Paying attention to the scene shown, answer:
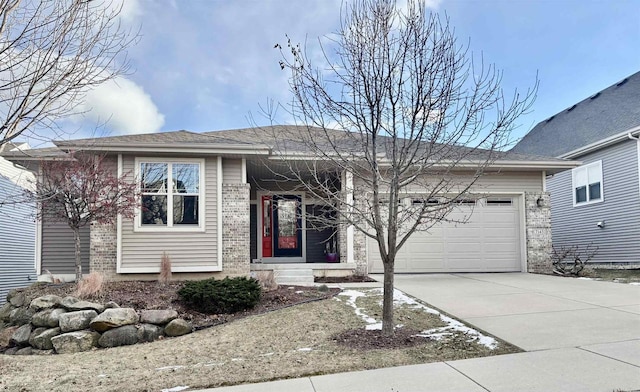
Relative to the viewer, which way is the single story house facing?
toward the camera

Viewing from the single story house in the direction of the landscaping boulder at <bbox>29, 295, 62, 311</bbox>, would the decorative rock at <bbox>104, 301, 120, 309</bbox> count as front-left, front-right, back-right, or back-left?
front-left

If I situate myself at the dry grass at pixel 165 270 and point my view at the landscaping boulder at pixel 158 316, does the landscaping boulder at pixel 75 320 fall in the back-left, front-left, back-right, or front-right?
front-right

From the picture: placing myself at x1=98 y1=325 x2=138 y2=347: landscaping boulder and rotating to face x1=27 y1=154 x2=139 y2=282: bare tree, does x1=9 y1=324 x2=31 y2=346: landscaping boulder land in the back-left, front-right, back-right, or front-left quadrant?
front-left

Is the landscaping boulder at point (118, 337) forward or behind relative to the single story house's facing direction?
forward

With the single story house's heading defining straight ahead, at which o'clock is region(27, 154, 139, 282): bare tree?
The bare tree is roughly at 2 o'clock from the single story house.

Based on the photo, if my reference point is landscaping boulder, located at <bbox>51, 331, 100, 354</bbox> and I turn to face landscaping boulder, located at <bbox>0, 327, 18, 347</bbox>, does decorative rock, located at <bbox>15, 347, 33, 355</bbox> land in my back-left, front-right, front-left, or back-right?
front-left

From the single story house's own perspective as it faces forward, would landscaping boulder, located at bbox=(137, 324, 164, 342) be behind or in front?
in front

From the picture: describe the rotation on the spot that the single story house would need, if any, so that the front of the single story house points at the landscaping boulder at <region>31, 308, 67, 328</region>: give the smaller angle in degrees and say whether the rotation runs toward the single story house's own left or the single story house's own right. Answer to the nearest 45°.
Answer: approximately 45° to the single story house's own right

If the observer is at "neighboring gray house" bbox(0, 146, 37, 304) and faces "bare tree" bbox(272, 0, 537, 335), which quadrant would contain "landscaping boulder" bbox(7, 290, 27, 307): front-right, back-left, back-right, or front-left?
front-right

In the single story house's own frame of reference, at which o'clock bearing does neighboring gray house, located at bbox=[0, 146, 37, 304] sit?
The neighboring gray house is roughly at 4 o'clock from the single story house.

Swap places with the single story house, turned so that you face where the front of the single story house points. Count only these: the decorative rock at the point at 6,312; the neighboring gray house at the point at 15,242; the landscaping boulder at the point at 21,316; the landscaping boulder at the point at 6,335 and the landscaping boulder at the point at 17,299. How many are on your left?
0

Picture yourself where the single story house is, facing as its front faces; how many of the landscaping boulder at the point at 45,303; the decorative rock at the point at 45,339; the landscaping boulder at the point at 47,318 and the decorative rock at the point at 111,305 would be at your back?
0

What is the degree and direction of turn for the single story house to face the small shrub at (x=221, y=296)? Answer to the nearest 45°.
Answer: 0° — it already faces it
